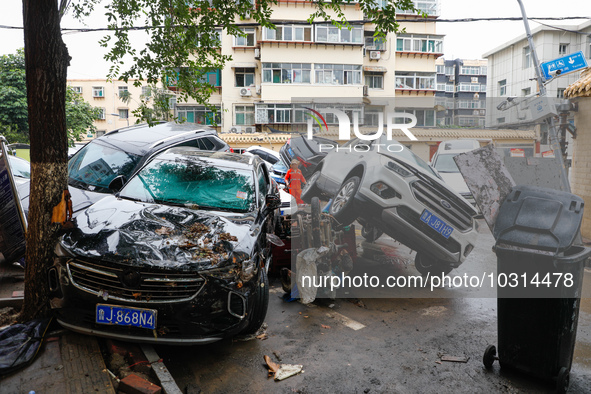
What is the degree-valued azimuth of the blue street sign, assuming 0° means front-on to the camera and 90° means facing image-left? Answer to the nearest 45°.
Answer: approximately 0°

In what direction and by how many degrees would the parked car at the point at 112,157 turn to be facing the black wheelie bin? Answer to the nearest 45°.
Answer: approximately 90° to its left

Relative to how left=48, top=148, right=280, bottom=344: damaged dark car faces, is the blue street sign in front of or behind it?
behind

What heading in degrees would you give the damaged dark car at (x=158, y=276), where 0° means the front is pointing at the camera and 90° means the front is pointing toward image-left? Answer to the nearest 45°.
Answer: approximately 45°

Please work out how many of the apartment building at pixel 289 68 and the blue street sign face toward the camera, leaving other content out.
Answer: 2

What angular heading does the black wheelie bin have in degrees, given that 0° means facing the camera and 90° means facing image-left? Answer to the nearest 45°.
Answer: approximately 225°

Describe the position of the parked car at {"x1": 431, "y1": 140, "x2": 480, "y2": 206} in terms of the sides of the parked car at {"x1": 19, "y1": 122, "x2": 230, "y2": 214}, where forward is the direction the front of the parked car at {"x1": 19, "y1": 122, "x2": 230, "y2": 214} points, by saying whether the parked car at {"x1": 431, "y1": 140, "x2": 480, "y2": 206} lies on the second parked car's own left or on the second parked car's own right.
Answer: on the second parked car's own left
